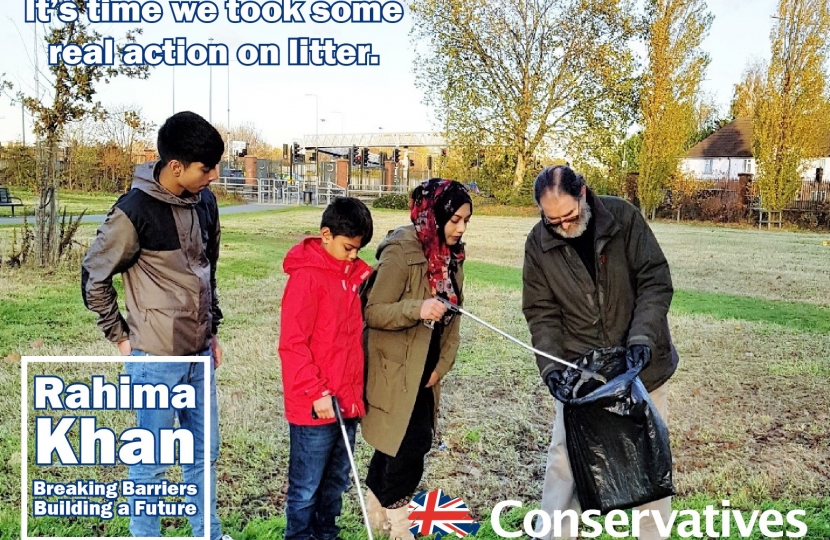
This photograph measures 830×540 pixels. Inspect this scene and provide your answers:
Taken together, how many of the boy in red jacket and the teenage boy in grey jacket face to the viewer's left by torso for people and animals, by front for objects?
0

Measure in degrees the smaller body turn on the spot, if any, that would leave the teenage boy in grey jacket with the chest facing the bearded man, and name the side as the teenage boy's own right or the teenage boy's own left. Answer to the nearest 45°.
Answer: approximately 45° to the teenage boy's own left

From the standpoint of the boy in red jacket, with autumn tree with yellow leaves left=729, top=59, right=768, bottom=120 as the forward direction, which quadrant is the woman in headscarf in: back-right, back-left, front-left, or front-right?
front-right

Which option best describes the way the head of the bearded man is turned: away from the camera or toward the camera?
toward the camera

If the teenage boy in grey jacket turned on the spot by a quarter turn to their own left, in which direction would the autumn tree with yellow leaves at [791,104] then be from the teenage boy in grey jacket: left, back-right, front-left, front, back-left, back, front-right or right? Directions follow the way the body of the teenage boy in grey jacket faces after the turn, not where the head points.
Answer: front

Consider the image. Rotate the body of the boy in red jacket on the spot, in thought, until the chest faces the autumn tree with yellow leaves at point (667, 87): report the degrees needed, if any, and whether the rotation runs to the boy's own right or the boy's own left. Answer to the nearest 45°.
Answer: approximately 90° to the boy's own left

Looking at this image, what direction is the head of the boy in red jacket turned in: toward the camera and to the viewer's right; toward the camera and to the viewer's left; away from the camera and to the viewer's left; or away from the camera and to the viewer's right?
toward the camera and to the viewer's right

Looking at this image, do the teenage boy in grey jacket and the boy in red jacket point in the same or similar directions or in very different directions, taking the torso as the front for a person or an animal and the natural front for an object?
same or similar directions

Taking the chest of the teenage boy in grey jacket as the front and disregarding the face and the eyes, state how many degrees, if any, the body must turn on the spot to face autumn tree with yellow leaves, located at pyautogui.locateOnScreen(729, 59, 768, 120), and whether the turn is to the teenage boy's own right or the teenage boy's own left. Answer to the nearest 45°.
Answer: approximately 90° to the teenage boy's own left

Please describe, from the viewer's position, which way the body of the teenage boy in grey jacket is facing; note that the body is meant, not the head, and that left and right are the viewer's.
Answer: facing the viewer and to the right of the viewer
